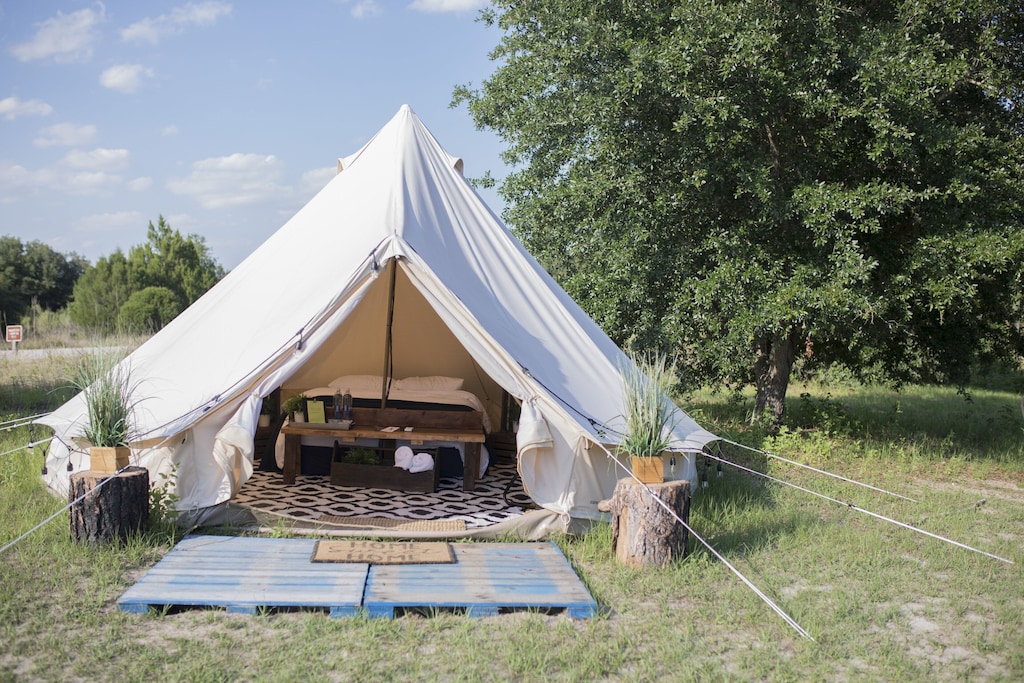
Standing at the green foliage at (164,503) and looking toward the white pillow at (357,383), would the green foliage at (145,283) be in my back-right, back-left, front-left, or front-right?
front-left

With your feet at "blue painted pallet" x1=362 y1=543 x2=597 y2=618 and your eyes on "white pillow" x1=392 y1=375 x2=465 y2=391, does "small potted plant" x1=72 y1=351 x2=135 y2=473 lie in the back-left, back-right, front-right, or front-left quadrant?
front-left

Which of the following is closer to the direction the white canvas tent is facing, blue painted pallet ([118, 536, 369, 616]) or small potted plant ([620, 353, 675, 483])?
the blue painted pallet

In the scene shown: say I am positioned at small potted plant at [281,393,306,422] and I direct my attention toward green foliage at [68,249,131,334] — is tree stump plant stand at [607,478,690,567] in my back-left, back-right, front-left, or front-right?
back-right

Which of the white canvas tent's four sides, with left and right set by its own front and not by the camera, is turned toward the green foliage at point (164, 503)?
right

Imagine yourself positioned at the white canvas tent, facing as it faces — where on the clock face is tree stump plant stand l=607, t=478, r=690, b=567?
The tree stump plant stand is roughly at 10 o'clock from the white canvas tent.

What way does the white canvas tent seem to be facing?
toward the camera

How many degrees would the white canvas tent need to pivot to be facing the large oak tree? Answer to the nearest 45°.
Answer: approximately 90° to its left

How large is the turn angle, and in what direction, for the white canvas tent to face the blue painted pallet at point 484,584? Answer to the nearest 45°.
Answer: approximately 45° to its left
